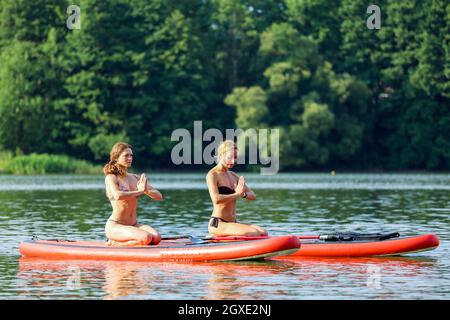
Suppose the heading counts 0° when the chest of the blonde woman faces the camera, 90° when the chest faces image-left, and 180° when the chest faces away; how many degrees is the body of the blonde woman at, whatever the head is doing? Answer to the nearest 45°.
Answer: approximately 315°

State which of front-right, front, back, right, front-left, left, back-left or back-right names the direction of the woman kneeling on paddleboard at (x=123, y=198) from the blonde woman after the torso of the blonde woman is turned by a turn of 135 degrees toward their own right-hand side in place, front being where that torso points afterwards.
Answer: front
